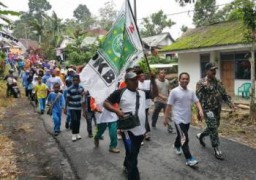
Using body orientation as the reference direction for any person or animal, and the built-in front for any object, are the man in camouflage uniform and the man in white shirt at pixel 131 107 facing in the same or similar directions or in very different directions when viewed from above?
same or similar directions

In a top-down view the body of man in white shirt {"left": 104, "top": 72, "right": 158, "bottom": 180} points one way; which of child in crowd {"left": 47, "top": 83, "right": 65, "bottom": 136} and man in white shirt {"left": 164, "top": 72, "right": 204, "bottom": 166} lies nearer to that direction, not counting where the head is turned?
the man in white shirt

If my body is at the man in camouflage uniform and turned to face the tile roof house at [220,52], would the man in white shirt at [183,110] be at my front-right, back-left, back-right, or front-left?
back-left

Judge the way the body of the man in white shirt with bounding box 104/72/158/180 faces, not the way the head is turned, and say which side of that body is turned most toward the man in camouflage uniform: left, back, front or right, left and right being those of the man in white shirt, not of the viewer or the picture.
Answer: left

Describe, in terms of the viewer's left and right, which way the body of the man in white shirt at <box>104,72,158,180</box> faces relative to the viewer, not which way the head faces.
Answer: facing the viewer and to the right of the viewer

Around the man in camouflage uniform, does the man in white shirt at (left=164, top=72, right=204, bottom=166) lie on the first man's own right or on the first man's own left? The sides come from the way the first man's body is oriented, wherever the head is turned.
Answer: on the first man's own right

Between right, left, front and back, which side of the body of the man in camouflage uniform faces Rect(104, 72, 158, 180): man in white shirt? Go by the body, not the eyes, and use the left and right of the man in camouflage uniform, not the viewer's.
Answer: right

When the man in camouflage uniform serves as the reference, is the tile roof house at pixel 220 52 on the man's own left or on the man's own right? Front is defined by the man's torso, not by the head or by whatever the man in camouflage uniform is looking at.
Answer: on the man's own left

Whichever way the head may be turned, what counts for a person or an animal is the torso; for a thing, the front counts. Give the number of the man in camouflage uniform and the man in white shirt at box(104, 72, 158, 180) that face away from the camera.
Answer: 0

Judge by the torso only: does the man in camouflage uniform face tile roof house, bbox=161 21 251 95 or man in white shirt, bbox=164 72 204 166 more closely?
the man in white shirt
